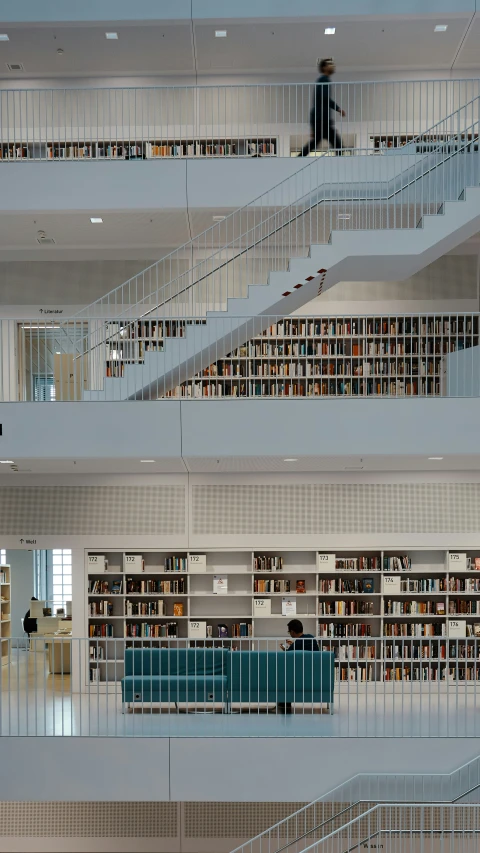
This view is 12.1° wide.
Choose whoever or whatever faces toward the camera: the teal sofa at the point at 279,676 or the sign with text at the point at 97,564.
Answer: the sign with text

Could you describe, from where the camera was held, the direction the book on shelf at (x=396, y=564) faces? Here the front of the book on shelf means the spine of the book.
facing the viewer

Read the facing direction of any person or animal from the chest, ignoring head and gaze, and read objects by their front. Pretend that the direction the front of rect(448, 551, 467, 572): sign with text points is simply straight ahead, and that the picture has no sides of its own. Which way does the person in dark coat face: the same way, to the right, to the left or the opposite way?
to the left

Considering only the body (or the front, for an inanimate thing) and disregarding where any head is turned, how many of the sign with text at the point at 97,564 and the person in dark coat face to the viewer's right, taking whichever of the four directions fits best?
1

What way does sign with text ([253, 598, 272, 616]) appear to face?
toward the camera

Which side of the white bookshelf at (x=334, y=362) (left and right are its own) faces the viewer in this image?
front

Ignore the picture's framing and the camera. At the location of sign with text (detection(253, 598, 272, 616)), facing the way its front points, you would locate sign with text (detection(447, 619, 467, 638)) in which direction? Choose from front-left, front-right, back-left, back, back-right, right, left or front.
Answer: left

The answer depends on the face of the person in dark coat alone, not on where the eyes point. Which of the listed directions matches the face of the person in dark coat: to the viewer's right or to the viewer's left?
to the viewer's right

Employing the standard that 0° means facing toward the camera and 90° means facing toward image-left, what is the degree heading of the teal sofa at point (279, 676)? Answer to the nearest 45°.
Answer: approximately 180°

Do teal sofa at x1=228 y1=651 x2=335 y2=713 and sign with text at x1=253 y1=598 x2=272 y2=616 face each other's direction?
yes

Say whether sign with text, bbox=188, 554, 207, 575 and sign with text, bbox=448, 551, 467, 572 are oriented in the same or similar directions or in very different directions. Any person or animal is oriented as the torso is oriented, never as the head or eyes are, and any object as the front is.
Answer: same or similar directions
